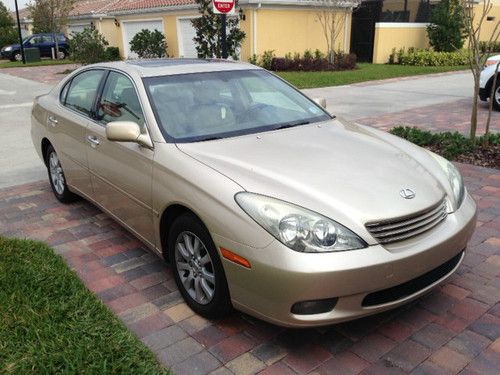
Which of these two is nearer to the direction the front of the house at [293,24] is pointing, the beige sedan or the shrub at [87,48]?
the beige sedan

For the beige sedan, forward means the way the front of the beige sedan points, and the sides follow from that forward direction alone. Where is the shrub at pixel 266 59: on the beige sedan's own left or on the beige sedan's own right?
on the beige sedan's own left

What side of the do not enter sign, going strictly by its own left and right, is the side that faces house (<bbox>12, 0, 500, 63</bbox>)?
back

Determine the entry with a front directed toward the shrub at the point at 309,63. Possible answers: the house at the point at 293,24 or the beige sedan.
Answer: the house

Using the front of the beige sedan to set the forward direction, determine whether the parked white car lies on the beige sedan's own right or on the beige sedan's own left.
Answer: on the beige sedan's own left

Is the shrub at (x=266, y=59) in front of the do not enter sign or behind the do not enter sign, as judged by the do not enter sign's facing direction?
behind

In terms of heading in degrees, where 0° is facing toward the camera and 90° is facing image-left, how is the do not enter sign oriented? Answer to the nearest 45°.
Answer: approximately 0°

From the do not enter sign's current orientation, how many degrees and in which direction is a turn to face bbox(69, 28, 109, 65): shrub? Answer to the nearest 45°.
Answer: approximately 135° to its right

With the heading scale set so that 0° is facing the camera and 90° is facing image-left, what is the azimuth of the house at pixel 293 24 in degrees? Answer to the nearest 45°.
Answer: approximately 0°

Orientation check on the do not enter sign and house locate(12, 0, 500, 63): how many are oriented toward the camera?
2

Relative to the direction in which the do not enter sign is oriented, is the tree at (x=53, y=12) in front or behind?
behind
